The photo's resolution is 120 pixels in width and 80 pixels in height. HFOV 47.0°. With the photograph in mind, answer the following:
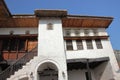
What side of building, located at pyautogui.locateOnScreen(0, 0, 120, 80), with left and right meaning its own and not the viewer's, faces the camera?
front
